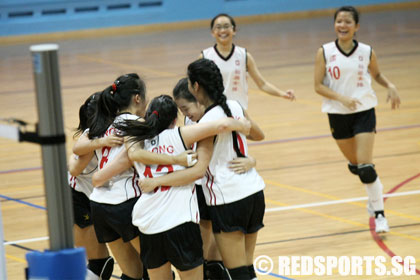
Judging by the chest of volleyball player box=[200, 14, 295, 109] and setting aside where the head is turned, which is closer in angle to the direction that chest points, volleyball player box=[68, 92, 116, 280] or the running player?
the volleyball player

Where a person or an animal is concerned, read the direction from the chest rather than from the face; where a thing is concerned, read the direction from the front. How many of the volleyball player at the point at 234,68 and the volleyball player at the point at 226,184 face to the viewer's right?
0

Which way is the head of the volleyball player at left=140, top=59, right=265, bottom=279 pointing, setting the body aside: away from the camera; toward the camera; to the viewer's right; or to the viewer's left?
to the viewer's left

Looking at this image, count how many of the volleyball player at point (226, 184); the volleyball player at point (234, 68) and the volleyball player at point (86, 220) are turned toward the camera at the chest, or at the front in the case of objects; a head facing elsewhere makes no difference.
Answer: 1

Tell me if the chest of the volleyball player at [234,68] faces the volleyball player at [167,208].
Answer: yes

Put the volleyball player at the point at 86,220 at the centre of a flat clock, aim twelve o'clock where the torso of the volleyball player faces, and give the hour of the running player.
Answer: The running player is roughly at 11 o'clock from the volleyball player.

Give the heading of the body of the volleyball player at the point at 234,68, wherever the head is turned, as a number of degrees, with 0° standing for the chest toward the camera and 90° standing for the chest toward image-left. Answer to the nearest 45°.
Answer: approximately 0°

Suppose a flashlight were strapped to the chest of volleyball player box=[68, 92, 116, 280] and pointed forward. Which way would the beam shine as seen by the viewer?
to the viewer's right

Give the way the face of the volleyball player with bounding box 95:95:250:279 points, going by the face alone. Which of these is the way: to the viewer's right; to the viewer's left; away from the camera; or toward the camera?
away from the camera

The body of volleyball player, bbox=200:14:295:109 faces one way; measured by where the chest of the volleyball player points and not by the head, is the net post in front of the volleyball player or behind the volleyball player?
in front

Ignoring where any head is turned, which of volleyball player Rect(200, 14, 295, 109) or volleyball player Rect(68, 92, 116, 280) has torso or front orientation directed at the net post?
volleyball player Rect(200, 14, 295, 109)

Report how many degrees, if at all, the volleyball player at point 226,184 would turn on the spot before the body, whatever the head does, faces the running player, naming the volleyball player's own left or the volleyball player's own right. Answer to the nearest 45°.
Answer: approximately 90° to the volleyball player's own right

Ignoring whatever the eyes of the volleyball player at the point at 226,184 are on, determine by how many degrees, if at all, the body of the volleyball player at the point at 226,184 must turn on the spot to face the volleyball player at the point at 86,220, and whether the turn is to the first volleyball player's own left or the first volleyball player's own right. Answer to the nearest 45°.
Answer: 0° — they already face them

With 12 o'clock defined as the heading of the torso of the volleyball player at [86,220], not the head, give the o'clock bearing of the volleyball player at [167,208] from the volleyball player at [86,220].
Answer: the volleyball player at [167,208] is roughly at 2 o'clock from the volleyball player at [86,220].

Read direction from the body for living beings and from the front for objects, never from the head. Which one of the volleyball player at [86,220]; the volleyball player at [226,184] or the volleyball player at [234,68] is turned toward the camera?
the volleyball player at [234,68]
